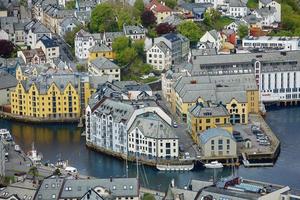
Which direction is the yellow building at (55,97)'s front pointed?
toward the camera

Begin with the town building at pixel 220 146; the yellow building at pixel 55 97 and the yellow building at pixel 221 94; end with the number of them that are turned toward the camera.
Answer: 3

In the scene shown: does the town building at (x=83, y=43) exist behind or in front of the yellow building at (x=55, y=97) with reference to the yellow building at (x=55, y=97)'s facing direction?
behind

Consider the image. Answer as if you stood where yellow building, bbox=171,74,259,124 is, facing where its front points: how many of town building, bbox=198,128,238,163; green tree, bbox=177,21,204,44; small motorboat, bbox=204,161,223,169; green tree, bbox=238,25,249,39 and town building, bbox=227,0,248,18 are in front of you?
2

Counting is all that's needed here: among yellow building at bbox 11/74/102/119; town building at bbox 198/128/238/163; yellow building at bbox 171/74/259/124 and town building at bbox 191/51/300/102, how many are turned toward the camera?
4

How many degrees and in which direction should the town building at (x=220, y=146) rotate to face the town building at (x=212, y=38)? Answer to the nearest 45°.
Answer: approximately 180°

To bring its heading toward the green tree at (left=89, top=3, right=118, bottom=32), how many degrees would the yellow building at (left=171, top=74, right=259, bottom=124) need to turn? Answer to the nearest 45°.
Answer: approximately 135° to its right

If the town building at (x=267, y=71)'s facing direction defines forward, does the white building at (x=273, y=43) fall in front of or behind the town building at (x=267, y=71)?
behind

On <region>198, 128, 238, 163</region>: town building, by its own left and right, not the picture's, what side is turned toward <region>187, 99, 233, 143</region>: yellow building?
back

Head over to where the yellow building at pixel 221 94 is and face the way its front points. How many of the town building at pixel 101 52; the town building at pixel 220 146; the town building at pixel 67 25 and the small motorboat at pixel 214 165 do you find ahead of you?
2

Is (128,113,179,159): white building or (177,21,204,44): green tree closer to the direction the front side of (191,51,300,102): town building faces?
the white building

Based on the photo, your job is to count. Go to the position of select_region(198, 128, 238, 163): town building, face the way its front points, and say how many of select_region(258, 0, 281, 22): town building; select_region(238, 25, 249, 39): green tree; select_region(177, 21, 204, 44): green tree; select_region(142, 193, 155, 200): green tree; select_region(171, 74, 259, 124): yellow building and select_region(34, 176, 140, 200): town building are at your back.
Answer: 4

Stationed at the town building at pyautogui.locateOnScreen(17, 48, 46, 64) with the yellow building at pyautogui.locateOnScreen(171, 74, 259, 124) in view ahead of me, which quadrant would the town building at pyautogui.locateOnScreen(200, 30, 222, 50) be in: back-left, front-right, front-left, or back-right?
front-left

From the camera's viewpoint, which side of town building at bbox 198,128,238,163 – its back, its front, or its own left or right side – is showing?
front

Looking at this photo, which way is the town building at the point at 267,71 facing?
toward the camera
